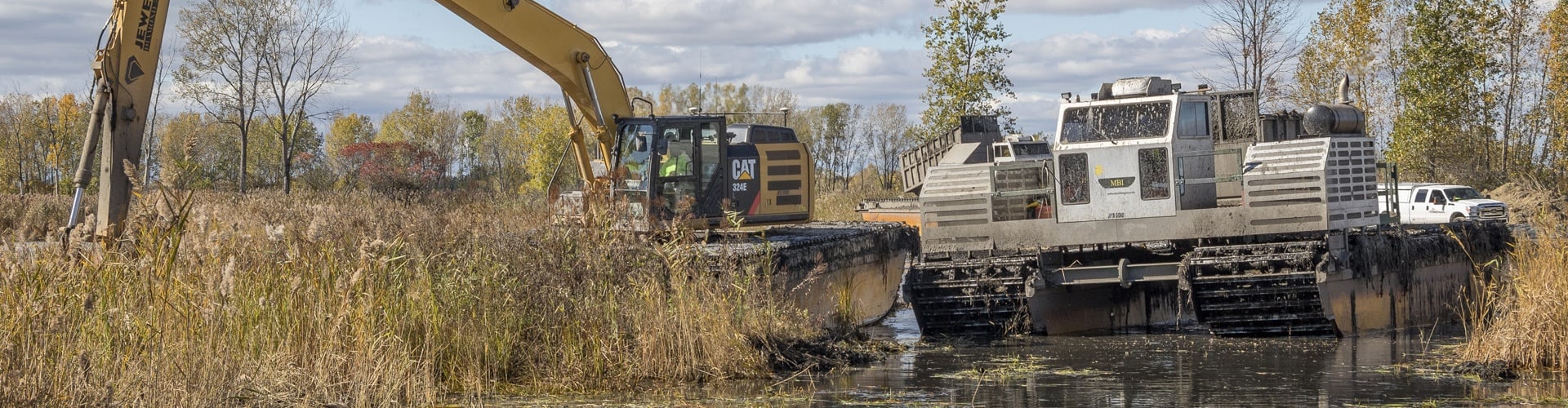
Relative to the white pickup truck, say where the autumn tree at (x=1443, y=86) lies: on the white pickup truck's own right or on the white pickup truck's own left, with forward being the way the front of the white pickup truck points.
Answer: on the white pickup truck's own left

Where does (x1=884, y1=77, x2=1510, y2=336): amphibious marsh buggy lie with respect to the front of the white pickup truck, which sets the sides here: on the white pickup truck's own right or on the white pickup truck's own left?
on the white pickup truck's own right

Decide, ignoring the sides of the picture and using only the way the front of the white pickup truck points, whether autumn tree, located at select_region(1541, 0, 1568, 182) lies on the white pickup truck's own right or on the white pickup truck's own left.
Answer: on the white pickup truck's own left

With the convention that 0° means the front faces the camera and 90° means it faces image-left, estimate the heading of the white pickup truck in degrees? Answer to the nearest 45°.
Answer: approximately 315°
